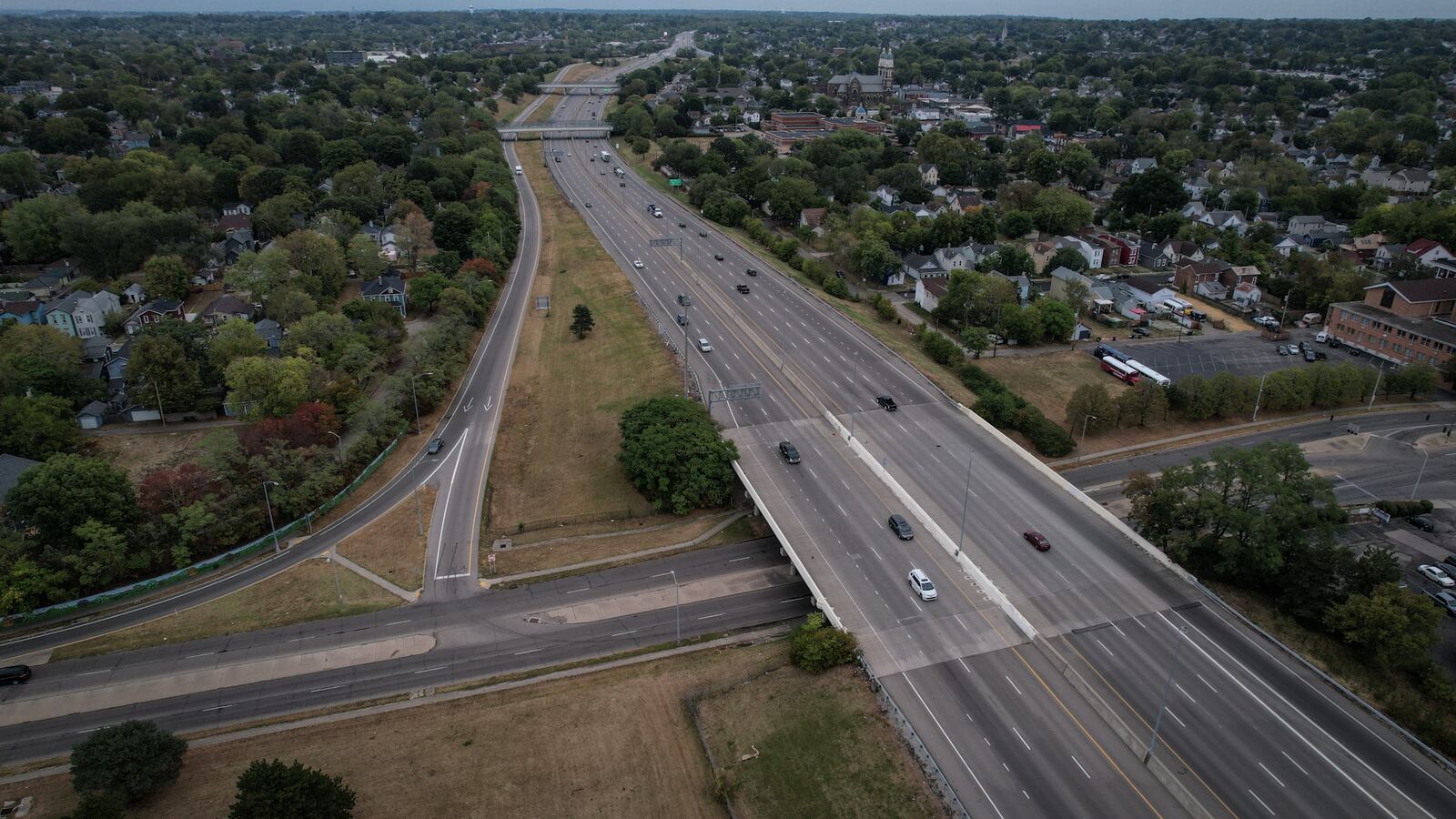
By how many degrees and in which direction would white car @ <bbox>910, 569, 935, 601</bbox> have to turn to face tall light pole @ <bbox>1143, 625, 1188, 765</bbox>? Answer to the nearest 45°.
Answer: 0° — it already faces it

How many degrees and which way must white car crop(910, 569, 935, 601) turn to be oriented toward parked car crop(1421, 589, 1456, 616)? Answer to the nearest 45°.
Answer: approximately 45° to its left

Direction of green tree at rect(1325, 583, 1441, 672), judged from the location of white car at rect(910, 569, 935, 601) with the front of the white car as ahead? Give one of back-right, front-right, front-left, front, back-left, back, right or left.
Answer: front-left

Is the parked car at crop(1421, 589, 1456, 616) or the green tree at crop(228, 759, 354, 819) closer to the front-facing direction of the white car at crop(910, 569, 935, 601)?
the parked car

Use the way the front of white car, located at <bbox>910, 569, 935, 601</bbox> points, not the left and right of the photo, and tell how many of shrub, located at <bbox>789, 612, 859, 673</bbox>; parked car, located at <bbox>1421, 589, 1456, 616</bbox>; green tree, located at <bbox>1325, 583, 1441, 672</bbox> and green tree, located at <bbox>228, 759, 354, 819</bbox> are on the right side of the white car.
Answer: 2

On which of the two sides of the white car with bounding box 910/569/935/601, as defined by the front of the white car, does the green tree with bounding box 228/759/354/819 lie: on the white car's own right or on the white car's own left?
on the white car's own right

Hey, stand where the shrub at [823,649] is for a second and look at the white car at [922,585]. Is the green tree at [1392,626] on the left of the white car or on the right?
right

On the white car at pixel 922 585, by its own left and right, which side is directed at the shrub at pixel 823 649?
right

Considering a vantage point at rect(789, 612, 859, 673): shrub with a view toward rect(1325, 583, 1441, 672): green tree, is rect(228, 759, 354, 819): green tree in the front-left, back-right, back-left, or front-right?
back-right

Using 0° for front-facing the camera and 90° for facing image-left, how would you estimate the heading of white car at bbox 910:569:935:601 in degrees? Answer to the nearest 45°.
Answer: approximately 315°
